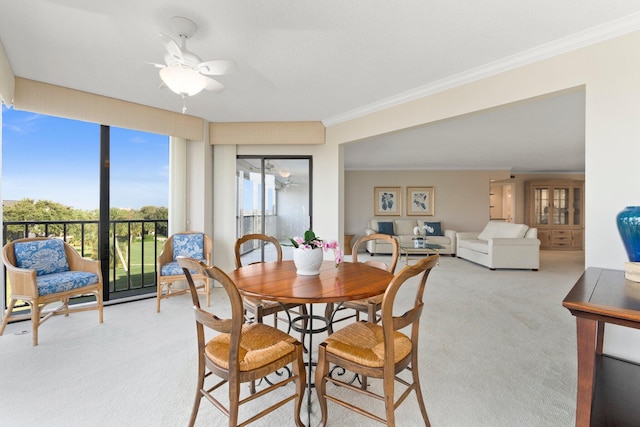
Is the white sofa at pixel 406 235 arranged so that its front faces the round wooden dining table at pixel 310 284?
yes

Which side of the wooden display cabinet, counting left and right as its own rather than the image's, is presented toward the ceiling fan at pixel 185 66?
front

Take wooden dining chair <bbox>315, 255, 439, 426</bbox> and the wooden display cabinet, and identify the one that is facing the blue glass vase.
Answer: the wooden display cabinet

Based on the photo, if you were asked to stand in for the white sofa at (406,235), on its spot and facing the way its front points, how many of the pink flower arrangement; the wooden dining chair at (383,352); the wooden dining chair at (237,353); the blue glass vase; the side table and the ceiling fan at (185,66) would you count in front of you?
6

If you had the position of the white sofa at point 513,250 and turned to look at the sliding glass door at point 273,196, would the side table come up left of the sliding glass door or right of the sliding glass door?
left

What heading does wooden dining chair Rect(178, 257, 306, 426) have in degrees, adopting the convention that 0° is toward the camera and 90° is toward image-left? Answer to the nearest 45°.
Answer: approximately 225°

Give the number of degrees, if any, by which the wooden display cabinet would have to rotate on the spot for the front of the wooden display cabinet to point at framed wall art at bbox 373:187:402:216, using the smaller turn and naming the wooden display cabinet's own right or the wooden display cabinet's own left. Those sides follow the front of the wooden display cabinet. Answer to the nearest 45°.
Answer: approximately 45° to the wooden display cabinet's own right

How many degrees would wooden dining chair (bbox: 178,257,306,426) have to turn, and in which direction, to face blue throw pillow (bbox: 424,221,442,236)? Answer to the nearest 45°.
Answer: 0° — it already faces it

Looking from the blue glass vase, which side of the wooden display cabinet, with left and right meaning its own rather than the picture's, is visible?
front

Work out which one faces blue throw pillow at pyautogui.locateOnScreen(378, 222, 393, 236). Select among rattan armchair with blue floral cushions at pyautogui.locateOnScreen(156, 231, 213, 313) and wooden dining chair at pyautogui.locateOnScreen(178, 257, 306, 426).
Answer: wooden dining chair at pyautogui.locateOnScreen(178, 257, 306, 426)

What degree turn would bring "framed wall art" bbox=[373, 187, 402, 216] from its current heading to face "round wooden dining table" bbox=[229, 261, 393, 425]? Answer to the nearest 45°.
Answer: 0° — it already faces it

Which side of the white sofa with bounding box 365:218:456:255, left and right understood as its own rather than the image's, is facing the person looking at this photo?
front

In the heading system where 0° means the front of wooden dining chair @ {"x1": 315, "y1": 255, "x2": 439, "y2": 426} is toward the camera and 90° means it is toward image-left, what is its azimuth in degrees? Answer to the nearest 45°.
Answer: approximately 135°

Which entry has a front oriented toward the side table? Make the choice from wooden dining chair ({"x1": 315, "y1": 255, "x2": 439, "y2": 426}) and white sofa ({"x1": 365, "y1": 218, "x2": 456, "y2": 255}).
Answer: the white sofa

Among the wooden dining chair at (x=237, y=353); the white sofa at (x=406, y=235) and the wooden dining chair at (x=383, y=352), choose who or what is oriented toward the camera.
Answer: the white sofa

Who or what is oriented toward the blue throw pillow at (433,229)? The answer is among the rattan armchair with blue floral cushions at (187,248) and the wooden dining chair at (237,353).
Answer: the wooden dining chair at (237,353)
